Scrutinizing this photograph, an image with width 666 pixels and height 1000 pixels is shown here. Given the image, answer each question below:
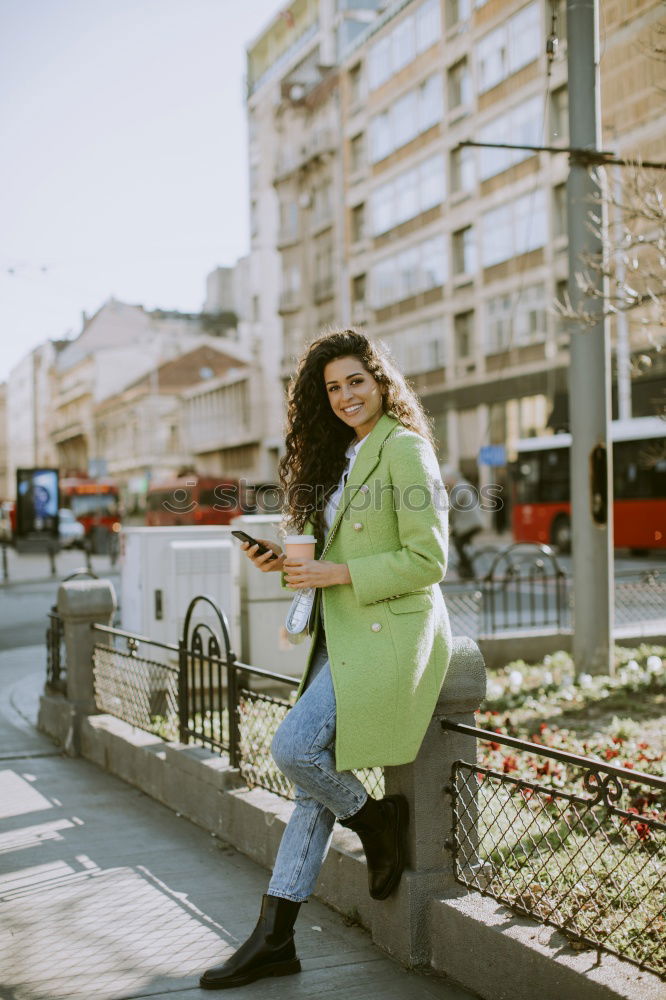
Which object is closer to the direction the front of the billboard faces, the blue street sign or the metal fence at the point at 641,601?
the metal fence

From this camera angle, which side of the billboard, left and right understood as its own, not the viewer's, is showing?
front

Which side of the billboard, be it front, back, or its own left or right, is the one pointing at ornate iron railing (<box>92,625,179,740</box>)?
front

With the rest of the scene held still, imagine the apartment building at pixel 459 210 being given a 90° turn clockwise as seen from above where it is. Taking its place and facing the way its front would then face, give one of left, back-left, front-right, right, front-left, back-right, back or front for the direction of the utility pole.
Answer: back-left

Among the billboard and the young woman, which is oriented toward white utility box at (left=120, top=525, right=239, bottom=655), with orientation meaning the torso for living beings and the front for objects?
the billboard

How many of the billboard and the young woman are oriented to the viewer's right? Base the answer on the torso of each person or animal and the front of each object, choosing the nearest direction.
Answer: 0

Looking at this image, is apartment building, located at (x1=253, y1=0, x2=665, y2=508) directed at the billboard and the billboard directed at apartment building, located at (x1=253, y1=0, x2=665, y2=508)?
no

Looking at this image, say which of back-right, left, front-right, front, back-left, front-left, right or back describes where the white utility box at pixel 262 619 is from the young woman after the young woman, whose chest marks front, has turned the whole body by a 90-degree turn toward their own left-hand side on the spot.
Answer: back-left

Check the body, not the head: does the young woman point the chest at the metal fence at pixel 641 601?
no

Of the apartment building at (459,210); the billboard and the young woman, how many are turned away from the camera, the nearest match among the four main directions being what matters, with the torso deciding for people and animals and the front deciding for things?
0

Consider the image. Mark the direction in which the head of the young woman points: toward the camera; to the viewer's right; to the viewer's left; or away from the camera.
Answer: toward the camera

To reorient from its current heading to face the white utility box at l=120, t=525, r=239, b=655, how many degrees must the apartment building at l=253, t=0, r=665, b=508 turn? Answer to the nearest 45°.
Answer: approximately 45° to its left

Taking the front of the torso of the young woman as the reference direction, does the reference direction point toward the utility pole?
no

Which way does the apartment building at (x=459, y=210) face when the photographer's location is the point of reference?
facing the viewer and to the left of the viewer

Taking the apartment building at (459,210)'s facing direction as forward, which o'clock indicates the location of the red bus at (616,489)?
The red bus is roughly at 10 o'clock from the apartment building.

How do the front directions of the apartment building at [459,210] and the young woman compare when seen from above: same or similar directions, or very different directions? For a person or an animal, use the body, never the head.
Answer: same or similar directions

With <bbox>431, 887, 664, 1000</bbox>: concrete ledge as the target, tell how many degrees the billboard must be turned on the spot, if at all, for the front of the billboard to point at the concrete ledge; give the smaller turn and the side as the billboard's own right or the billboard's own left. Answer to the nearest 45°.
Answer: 0° — it already faces it

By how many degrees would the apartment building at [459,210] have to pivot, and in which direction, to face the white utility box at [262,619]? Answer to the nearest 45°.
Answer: approximately 45° to its left
